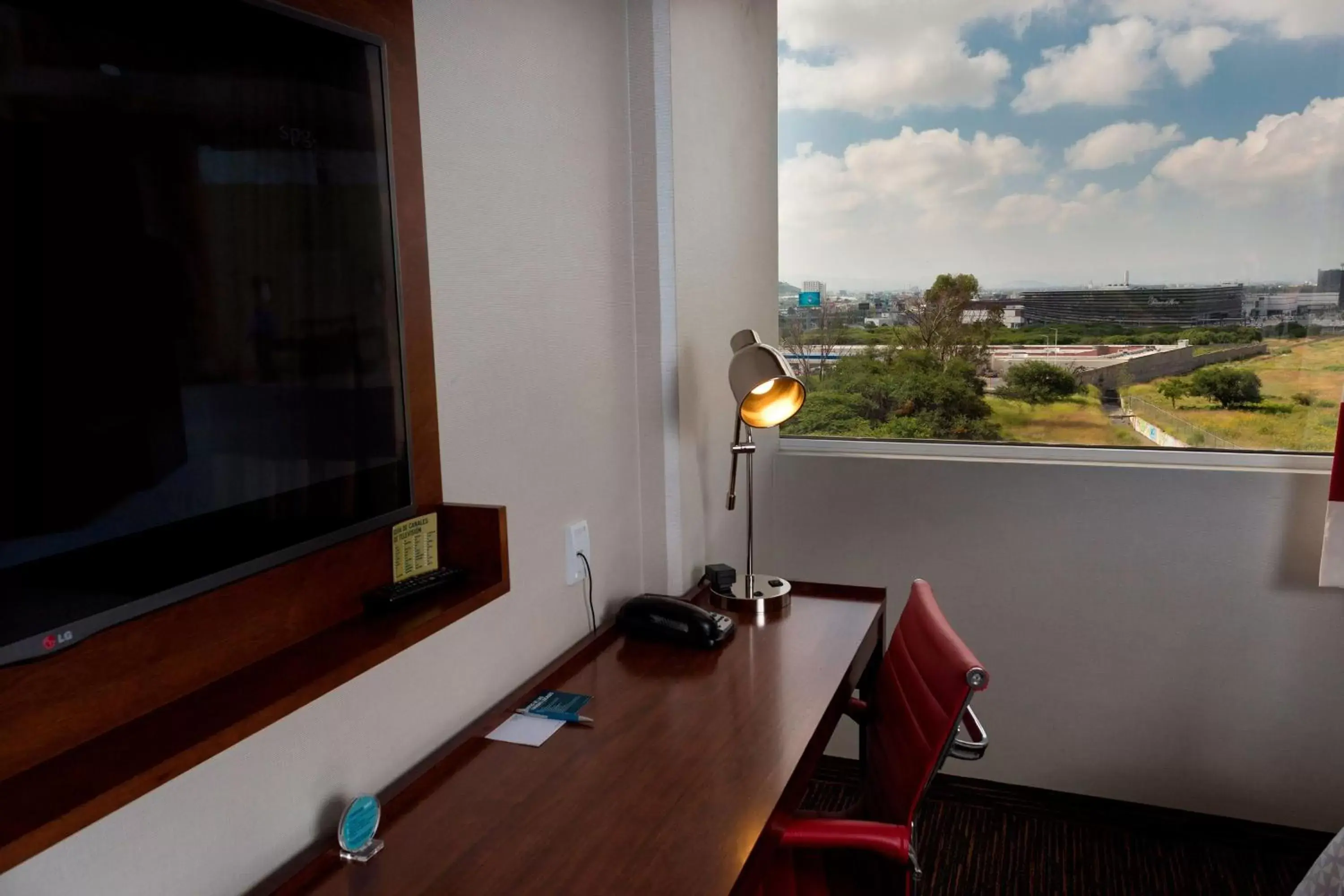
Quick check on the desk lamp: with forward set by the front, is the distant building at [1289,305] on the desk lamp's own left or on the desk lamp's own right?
on the desk lamp's own left

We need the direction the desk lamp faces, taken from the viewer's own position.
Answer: facing the viewer and to the right of the viewer

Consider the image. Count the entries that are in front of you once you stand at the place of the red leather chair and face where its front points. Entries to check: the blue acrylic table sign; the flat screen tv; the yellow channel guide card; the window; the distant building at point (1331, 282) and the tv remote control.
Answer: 4

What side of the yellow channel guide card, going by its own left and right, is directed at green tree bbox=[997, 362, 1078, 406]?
left

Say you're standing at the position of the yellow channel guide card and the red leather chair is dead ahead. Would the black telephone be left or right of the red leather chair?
left

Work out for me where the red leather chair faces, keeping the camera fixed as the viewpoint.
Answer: facing the viewer and to the left of the viewer

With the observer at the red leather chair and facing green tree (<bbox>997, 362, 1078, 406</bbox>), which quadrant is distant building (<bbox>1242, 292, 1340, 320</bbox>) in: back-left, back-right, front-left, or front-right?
front-right

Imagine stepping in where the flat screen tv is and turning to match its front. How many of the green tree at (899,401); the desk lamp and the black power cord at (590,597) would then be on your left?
3

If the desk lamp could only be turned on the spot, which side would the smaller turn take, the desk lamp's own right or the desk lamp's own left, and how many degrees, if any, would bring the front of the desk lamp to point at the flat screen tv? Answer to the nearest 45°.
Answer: approximately 90° to the desk lamp's own right

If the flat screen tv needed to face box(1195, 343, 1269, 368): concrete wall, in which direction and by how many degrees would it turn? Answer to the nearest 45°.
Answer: approximately 45° to its left

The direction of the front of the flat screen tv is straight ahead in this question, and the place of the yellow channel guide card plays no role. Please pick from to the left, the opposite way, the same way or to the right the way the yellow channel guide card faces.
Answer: the same way

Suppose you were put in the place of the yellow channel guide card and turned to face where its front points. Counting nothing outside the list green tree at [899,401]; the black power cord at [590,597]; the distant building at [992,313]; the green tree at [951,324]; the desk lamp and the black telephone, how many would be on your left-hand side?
6
